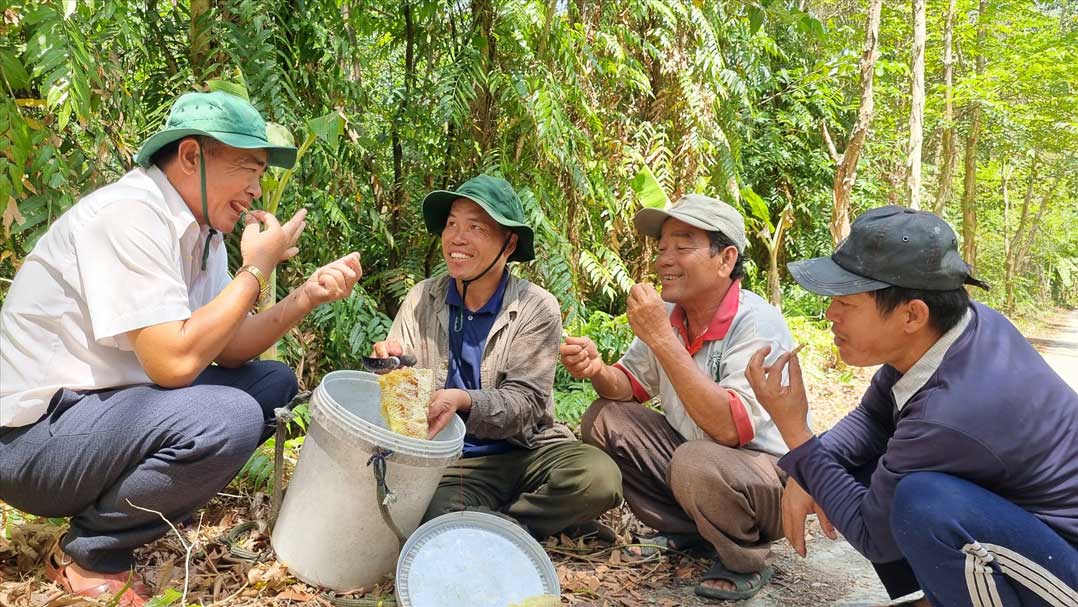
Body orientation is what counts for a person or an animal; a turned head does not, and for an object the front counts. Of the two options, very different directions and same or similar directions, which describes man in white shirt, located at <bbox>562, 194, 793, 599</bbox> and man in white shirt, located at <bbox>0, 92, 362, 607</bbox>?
very different directions

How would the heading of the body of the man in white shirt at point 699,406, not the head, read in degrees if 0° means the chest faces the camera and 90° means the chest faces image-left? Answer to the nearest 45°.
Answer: approximately 45°

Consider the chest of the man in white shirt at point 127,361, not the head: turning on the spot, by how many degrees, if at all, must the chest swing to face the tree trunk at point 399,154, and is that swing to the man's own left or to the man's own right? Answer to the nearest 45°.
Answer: approximately 45° to the man's own left

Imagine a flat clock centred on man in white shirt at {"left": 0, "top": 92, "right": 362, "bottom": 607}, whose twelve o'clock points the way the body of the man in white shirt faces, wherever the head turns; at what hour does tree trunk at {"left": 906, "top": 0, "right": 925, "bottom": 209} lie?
The tree trunk is roughly at 11 o'clock from the man in white shirt.

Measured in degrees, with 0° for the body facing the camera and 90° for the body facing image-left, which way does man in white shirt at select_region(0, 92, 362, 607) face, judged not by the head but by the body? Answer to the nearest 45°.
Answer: approximately 270°

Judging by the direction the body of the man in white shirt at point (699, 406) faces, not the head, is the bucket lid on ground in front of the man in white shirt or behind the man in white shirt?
in front

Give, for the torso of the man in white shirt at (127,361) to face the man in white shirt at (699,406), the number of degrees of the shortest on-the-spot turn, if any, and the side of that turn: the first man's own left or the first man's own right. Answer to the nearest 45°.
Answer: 0° — they already face them

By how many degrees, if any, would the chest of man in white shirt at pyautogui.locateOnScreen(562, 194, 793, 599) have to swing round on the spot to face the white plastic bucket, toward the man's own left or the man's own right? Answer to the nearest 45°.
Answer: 0° — they already face it

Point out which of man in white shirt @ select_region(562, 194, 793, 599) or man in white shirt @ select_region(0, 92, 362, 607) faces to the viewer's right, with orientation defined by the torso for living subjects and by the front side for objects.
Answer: man in white shirt @ select_region(0, 92, 362, 607)

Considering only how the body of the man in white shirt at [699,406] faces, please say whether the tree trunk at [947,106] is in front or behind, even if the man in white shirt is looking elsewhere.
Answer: behind

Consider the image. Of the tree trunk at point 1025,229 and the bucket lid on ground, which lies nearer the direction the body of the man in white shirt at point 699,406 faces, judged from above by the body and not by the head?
the bucket lid on ground

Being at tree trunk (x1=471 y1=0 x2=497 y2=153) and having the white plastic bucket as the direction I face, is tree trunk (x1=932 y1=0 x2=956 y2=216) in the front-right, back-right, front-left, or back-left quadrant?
back-left

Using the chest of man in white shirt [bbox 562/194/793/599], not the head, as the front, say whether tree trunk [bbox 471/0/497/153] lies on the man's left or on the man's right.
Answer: on the man's right

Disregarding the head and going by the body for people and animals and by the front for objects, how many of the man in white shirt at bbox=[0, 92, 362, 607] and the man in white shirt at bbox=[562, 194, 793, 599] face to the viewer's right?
1
